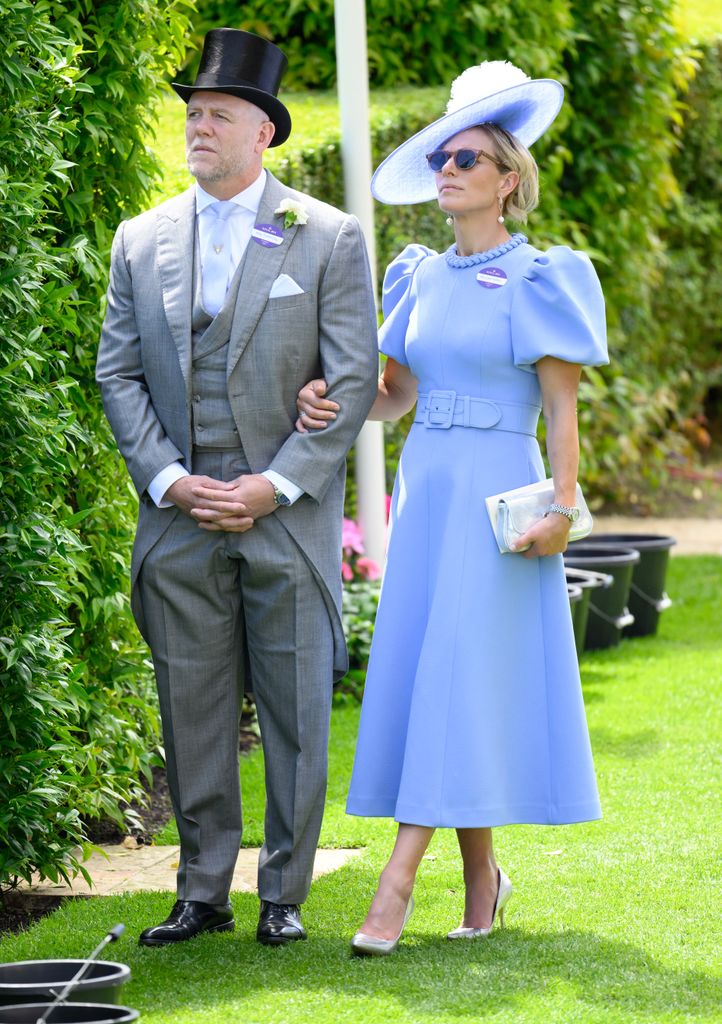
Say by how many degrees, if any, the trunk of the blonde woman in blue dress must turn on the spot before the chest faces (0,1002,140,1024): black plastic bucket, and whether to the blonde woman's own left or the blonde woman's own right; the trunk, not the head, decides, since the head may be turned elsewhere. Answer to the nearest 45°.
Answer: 0° — they already face it

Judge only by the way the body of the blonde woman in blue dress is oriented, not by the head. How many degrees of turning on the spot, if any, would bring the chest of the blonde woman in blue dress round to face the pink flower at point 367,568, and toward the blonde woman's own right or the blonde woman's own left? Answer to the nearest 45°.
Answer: approximately 135° to the blonde woman's own right

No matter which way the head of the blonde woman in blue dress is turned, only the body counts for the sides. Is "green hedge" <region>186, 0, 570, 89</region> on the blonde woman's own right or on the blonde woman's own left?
on the blonde woman's own right

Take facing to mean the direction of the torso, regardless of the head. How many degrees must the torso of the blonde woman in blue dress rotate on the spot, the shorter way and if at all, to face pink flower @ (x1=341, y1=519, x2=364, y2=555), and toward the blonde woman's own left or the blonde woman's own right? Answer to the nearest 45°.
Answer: approximately 135° to the blonde woman's own right

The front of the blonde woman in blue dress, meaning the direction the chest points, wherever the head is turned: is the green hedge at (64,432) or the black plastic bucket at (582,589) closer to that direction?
the green hedge

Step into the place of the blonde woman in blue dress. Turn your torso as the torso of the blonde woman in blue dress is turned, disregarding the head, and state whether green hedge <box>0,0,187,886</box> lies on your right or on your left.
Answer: on your right

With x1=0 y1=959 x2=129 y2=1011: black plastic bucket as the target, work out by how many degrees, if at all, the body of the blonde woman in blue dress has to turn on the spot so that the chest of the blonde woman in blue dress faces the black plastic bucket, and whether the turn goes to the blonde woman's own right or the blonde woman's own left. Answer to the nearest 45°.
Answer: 0° — they already face it

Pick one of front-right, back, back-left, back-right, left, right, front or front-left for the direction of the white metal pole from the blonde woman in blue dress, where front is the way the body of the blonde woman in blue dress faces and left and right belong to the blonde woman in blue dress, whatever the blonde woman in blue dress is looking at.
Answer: back-right

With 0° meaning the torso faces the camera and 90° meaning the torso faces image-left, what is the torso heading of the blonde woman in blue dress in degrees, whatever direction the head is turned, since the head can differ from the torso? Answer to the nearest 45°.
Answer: approximately 45°
